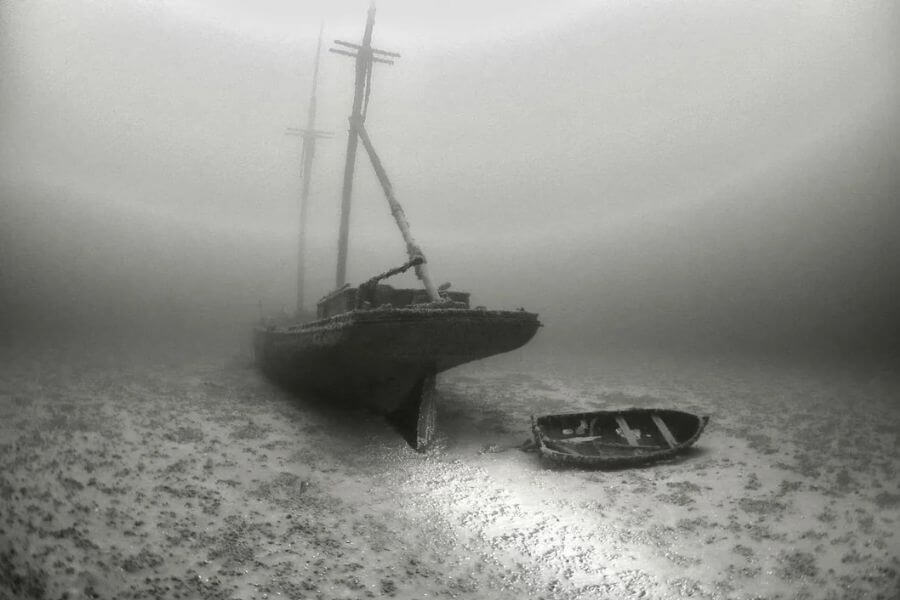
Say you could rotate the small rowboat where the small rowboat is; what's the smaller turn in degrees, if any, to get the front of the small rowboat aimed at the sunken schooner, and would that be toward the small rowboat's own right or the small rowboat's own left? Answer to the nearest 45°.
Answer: approximately 180°

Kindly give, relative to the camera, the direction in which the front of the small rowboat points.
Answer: facing to the right of the viewer
